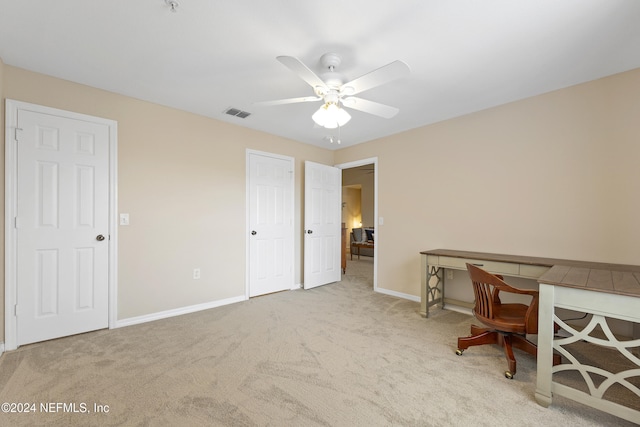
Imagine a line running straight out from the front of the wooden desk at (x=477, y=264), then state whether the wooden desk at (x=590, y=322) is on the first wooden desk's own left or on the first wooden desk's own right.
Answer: on the first wooden desk's own left

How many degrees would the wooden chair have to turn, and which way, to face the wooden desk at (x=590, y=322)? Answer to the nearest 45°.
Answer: approximately 90° to its right

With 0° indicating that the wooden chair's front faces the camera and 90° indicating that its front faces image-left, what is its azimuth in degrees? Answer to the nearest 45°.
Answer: approximately 225°

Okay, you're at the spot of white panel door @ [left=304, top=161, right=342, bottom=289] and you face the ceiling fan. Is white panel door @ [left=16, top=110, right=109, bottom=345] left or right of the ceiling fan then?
right

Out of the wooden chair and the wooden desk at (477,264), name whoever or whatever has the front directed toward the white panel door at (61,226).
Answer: the wooden desk

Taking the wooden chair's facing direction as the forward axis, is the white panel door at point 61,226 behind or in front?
behind

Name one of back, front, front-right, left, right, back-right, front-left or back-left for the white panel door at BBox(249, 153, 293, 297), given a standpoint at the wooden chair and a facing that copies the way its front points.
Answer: back-left

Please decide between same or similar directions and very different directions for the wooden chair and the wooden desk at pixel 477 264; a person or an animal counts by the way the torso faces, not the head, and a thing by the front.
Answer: very different directions

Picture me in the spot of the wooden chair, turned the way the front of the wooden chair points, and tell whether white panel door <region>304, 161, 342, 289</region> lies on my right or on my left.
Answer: on my left
